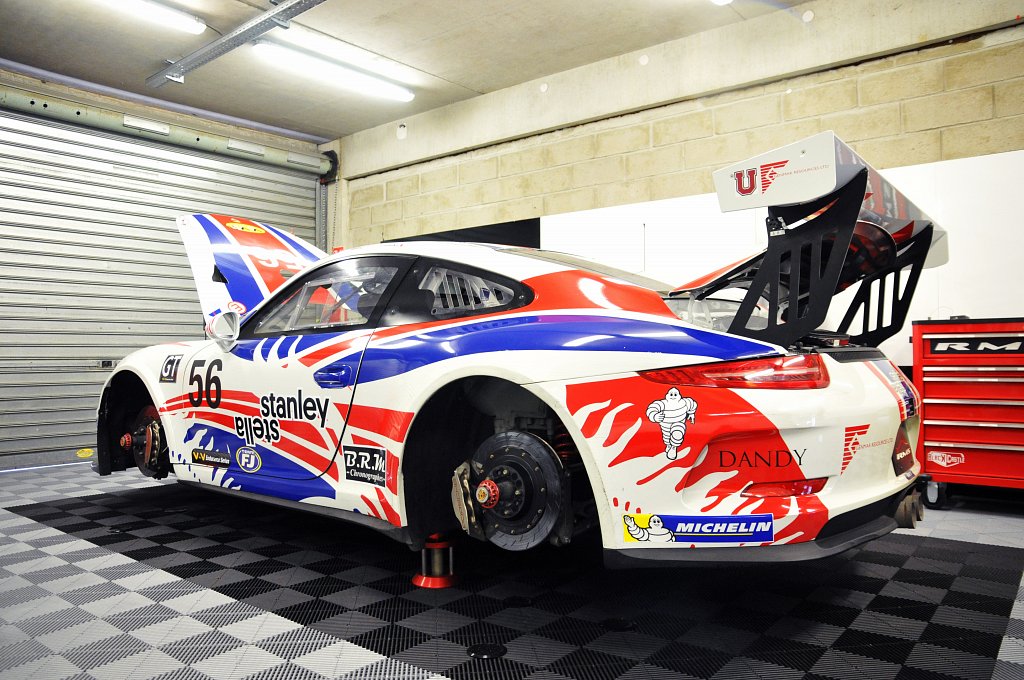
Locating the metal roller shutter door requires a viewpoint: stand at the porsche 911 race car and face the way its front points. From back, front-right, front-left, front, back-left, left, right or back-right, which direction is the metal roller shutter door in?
front

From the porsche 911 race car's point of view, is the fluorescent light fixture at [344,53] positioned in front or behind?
in front

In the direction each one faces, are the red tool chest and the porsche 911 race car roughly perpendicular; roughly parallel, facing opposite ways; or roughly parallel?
roughly perpendicular

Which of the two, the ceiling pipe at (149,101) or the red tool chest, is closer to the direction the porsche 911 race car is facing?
the ceiling pipe

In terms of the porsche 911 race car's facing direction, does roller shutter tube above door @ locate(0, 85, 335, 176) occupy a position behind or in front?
in front

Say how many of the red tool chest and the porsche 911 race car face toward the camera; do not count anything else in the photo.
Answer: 1

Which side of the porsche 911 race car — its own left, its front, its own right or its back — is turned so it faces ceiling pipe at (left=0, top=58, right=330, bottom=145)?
front

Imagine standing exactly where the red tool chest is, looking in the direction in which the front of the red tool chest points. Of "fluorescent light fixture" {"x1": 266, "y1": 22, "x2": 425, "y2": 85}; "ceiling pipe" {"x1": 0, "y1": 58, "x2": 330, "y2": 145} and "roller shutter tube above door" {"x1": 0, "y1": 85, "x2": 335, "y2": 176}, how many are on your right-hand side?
3

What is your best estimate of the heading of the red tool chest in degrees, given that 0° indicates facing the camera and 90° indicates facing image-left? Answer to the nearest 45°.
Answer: approximately 0°

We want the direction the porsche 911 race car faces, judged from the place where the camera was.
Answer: facing away from the viewer and to the left of the viewer

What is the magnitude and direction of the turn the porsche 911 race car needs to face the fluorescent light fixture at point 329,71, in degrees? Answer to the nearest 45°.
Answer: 0° — it already faces it

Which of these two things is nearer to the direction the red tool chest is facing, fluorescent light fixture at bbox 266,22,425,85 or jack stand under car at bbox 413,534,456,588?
the jack stand under car

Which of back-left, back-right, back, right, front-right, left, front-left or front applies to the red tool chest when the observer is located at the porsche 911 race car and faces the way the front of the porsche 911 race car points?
right

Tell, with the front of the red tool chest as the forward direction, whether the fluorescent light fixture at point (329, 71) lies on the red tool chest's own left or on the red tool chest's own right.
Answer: on the red tool chest's own right
